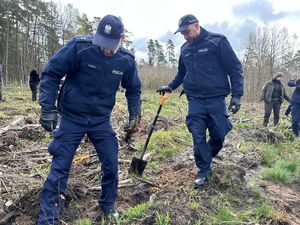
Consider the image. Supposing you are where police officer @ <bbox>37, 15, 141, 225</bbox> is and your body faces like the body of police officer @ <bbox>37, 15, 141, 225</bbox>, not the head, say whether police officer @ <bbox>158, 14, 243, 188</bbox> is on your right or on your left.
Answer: on your left

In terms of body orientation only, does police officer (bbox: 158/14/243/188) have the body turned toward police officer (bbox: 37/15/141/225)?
yes

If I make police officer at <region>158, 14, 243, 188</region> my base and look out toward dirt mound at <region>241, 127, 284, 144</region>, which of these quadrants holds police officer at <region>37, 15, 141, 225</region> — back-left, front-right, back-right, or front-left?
back-left

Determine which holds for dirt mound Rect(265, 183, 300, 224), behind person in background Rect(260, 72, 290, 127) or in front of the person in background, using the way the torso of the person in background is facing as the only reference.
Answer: in front

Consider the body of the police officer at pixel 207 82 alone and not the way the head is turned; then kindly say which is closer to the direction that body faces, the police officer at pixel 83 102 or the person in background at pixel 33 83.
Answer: the police officer

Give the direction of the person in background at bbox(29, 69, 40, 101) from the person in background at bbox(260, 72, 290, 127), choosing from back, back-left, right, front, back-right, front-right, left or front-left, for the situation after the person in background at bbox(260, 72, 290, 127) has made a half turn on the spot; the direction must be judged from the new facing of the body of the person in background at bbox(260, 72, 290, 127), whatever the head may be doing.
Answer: front-left

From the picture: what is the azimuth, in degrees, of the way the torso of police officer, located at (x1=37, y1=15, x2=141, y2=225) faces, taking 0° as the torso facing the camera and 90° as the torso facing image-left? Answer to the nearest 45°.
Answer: approximately 0°

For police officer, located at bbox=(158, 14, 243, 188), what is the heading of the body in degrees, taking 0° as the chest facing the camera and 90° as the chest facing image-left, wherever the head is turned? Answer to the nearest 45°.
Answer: approximately 45°
